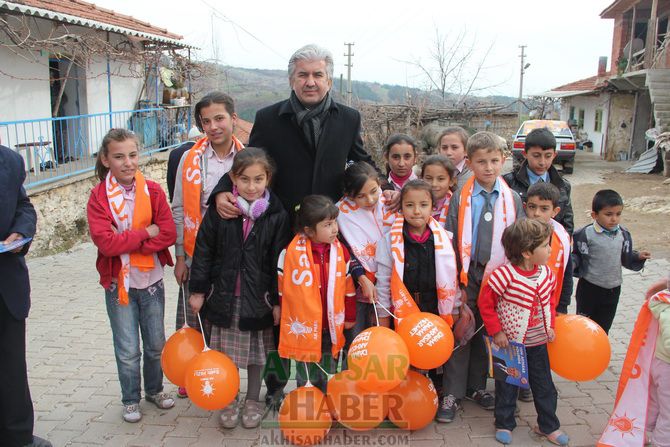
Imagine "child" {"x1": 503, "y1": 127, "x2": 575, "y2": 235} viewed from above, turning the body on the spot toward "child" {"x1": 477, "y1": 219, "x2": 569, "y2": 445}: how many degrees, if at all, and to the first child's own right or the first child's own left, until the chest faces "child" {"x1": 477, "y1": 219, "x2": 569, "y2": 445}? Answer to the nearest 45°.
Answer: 0° — they already face them

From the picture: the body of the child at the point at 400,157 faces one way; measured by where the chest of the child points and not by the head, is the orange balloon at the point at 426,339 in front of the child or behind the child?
in front

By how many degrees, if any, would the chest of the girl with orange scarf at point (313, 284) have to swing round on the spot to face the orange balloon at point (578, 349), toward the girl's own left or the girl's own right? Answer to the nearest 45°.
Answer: approximately 45° to the girl's own left

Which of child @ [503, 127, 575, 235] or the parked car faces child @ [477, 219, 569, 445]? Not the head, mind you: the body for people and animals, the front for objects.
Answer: child @ [503, 127, 575, 235]

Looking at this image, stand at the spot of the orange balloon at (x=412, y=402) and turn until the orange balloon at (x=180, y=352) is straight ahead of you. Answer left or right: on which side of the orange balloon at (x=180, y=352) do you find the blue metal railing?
right

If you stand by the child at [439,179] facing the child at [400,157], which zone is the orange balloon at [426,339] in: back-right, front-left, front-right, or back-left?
back-left
